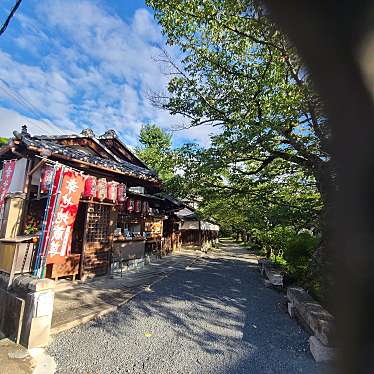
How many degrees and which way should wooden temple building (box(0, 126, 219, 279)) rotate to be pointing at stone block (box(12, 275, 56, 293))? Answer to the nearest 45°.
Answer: approximately 45° to its right

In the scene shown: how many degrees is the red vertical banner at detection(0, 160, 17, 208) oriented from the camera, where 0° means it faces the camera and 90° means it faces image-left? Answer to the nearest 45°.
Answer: approximately 0°

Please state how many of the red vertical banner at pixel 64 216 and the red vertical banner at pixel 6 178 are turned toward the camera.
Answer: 2

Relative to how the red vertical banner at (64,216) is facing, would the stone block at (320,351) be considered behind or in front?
in front

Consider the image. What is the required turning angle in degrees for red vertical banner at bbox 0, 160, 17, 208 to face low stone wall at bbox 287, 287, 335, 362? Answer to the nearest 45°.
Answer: approximately 45° to its left

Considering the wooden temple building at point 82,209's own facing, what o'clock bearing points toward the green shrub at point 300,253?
The green shrub is roughly at 11 o'clock from the wooden temple building.

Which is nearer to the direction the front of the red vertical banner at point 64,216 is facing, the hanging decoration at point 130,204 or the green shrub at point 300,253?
the green shrub
